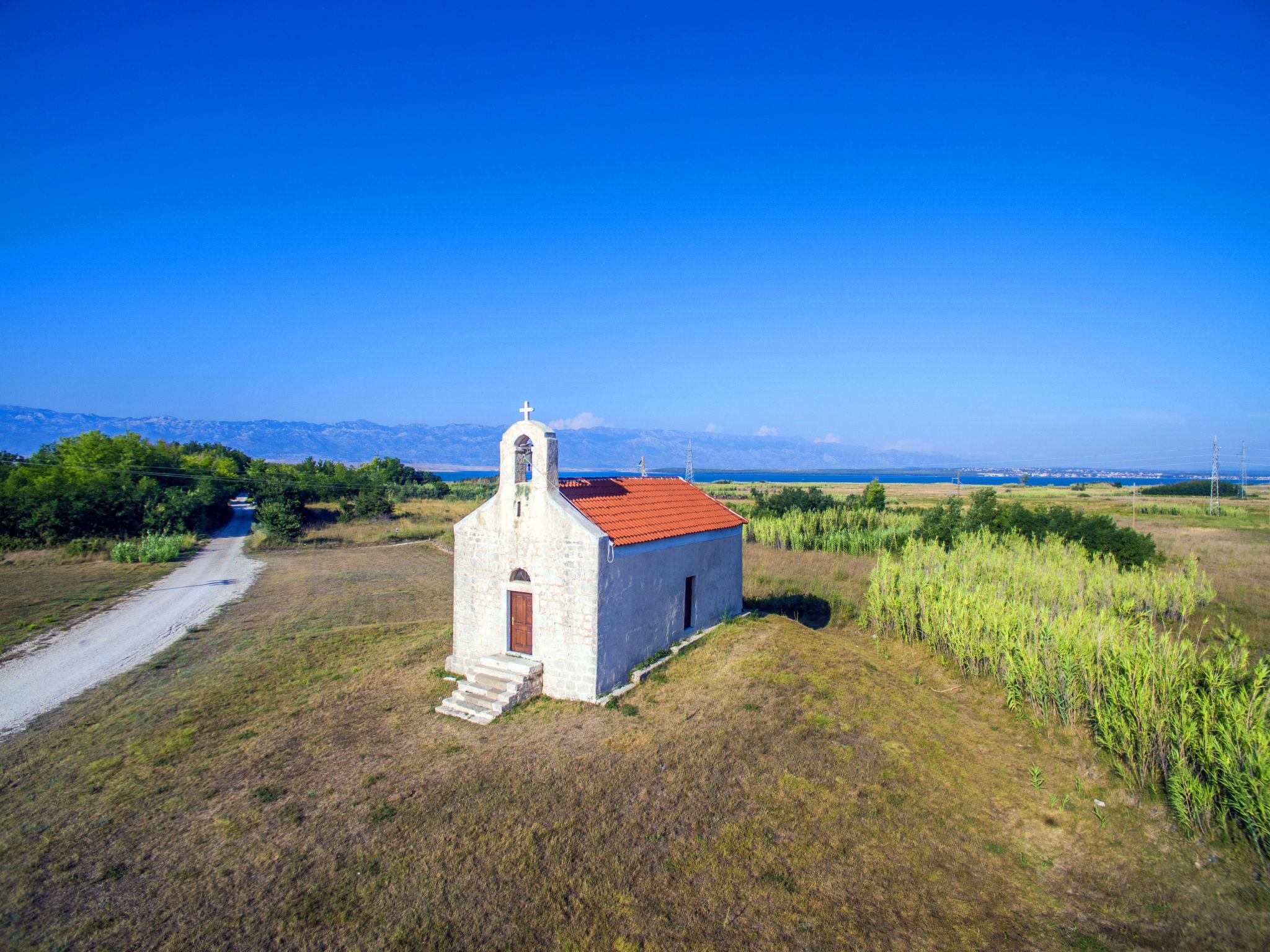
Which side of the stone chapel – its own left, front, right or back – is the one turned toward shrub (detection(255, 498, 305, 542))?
right

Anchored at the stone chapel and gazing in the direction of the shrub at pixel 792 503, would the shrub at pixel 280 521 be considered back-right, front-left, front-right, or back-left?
front-left

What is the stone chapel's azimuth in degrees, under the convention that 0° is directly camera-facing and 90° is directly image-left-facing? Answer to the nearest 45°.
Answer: approximately 45°

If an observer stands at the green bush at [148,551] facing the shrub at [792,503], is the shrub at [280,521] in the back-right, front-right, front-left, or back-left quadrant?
front-left

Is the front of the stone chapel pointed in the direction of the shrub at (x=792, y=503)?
no

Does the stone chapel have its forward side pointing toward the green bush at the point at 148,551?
no

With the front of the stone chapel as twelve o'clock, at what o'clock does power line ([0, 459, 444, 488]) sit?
The power line is roughly at 3 o'clock from the stone chapel.
